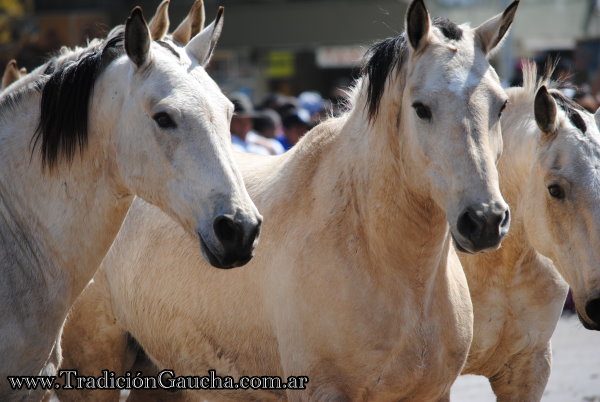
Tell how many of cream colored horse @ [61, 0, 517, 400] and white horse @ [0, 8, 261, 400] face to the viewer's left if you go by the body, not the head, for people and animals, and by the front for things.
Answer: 0

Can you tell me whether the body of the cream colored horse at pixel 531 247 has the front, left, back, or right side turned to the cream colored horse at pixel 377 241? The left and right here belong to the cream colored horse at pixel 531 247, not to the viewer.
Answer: right

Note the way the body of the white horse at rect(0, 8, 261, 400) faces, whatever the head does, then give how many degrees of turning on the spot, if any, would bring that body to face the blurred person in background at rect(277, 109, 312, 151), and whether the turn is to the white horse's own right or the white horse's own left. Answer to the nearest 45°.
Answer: approximately 135° to the white horse's own left

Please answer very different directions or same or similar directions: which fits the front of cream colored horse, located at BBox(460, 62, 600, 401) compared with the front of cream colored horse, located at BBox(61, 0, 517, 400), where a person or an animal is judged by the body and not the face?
same or similar directions

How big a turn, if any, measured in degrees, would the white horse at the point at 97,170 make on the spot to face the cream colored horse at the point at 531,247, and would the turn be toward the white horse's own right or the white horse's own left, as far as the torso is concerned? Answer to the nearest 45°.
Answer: approximately 45° to the white horse's own left

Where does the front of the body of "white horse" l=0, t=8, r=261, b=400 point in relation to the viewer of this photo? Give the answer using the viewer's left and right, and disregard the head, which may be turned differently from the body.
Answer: facing the viewer and to the right of the viewer

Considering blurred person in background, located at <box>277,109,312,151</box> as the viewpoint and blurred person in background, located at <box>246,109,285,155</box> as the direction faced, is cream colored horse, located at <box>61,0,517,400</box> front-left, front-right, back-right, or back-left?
back-left

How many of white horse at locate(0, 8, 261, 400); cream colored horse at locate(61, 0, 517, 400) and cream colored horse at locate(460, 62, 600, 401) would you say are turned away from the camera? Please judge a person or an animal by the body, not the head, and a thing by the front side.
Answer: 0

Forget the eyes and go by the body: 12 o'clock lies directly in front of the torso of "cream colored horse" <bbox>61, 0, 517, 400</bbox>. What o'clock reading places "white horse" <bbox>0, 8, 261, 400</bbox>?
The white horse is roughly at 4 o'clock from the cream colored horse.

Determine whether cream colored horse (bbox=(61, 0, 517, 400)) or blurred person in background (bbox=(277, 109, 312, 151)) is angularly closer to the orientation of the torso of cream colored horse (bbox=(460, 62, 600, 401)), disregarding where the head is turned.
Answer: the cream colored horse

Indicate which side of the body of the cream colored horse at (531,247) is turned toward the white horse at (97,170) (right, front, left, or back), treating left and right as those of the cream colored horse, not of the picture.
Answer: right

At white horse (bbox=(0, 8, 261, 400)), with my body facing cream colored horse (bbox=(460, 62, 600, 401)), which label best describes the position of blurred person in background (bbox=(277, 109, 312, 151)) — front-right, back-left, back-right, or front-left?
front-left

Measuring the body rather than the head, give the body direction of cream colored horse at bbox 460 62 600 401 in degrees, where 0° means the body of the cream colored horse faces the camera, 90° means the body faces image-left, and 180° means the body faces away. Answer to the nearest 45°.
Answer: approximately 315°

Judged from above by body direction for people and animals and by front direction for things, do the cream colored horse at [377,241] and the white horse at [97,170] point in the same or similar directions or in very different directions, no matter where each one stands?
same or similar directions

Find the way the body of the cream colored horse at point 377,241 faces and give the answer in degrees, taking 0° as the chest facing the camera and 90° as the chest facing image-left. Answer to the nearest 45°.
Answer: approximately 315°

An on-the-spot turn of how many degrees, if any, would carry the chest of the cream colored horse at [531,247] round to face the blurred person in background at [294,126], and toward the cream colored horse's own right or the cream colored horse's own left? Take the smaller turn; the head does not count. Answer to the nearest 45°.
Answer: approximately 180°
